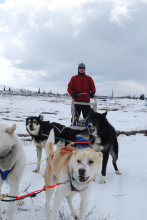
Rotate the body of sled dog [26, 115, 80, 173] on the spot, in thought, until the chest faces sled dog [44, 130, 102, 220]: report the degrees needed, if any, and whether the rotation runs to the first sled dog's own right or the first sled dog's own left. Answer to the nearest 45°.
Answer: approximately 45° to the first sled dog's own left

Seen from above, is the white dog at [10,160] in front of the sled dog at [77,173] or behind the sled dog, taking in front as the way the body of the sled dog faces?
behind

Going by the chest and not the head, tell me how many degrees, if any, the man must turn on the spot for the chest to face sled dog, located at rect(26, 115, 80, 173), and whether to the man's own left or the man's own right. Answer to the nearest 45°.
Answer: approximately 45° to the man's own right

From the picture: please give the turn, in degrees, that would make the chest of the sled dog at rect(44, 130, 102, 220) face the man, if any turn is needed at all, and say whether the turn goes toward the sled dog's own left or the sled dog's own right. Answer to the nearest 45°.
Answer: approximately 135° to the sled dog's own left

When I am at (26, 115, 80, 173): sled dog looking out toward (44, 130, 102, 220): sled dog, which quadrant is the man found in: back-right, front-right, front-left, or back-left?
back-left

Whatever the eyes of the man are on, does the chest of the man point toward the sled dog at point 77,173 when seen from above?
yes

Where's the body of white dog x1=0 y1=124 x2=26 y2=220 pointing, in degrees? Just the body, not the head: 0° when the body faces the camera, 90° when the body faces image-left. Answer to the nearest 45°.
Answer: approximately 45°

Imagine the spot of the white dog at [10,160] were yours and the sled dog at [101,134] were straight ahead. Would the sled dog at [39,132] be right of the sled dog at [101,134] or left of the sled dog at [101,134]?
left

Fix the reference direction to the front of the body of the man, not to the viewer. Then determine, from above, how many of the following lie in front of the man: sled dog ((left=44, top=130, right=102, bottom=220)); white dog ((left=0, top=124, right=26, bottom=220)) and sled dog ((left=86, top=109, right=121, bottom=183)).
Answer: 3
